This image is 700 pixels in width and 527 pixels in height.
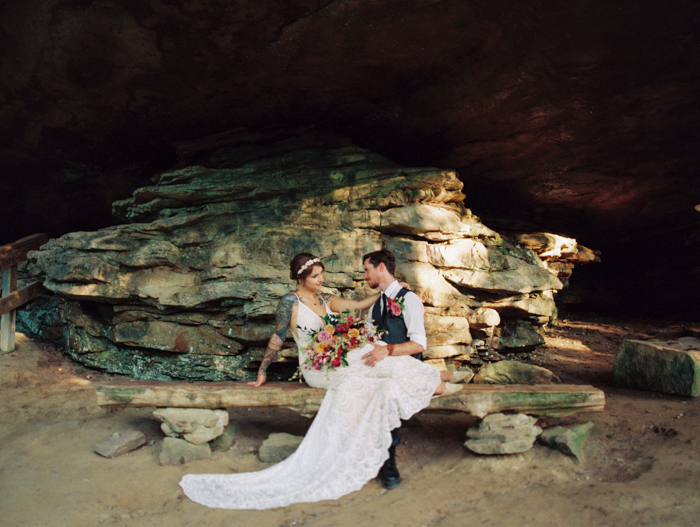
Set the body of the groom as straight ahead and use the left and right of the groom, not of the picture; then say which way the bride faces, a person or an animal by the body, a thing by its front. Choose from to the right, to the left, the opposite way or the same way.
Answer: to the left

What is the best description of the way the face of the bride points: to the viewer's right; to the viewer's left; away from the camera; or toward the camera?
to the viewer's right

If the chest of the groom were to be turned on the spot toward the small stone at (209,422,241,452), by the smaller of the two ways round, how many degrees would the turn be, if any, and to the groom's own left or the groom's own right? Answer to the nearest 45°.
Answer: approximately 45° to the groom's own right

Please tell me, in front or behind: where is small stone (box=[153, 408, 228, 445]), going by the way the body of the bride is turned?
behind

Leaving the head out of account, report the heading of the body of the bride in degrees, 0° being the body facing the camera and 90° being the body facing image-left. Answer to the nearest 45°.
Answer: approximately 315°
